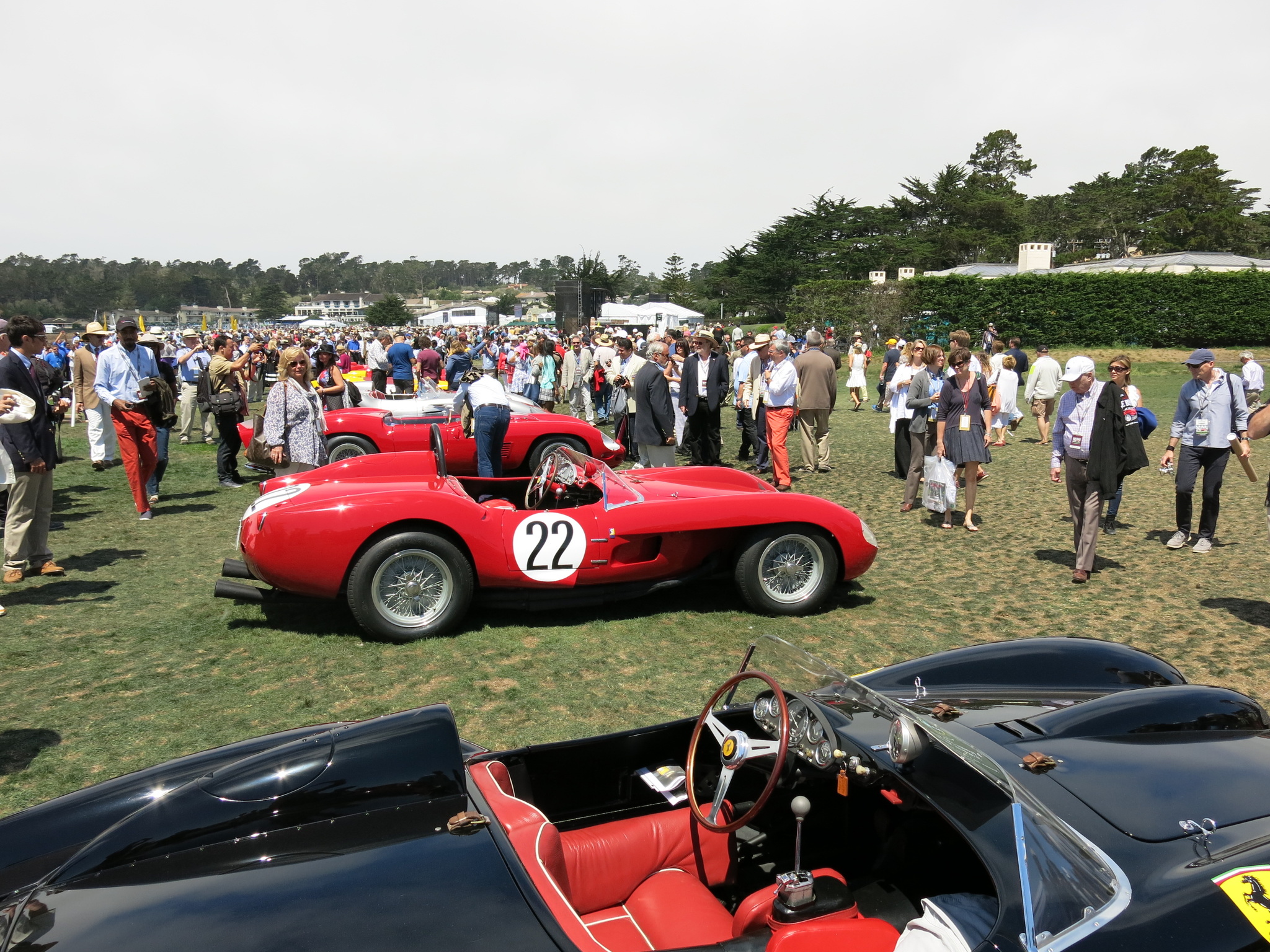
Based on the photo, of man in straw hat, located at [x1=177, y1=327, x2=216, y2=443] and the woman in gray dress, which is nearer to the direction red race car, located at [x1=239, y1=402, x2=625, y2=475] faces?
the woman in gray dress

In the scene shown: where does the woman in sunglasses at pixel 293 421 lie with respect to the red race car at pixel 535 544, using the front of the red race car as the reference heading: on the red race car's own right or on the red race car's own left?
on the red race car's own left

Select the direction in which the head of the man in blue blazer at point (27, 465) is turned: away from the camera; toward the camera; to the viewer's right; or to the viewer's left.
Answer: to the viewer's right

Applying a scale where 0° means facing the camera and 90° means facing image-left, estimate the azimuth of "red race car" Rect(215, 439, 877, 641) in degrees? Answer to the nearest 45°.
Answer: approximately 270°

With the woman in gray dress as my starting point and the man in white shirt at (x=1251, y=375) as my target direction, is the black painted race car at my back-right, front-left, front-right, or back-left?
back-right

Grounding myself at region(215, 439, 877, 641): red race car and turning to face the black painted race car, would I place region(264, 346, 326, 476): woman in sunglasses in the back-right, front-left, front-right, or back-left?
back-right

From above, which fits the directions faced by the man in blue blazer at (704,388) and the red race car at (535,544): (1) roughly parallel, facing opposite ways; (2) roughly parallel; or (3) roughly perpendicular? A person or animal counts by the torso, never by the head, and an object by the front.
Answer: roughly perpendicular

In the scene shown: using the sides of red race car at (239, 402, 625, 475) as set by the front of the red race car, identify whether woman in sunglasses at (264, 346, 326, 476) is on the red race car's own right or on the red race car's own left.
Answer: on the red race car's own right

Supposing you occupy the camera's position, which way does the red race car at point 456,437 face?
facing to the right of the viewer

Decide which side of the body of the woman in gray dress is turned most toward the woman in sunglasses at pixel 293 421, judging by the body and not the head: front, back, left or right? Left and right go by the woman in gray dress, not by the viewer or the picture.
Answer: right

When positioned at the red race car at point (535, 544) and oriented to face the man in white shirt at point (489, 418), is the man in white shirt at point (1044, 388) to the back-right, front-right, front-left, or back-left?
front-right

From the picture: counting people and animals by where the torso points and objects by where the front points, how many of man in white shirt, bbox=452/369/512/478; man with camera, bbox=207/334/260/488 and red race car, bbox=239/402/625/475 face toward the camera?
0

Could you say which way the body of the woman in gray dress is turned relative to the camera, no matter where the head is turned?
toward the camera

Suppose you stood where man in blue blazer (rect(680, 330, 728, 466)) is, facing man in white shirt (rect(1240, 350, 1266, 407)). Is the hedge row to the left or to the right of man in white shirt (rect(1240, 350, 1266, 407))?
left

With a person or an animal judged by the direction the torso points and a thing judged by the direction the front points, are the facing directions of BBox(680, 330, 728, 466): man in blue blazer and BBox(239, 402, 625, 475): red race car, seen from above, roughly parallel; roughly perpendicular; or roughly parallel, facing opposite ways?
roughly perpendicular

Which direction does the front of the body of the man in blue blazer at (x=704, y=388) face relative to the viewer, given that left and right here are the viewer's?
facing the viewer

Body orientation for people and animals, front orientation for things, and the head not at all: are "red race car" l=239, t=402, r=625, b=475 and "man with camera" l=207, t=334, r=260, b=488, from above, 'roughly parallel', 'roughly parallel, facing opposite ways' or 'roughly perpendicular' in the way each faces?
roughly parallel

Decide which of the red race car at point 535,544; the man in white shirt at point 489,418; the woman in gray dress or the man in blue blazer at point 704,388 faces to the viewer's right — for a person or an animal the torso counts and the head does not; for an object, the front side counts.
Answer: the red race car
